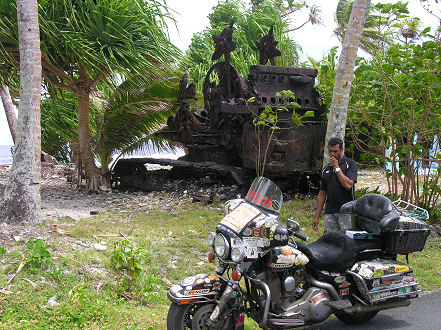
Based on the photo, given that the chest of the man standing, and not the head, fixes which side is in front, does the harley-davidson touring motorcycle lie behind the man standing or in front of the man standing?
in front

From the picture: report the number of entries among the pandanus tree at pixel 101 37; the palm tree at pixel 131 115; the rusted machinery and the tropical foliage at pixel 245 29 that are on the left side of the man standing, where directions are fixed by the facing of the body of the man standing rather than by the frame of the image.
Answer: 0

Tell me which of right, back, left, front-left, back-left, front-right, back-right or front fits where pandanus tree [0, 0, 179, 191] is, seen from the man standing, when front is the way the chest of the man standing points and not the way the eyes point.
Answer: right

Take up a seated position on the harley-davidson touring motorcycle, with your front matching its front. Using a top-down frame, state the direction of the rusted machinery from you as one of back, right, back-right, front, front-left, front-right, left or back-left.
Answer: back-right

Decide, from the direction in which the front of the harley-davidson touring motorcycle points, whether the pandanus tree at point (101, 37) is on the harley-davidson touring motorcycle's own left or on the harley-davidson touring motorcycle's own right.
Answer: on the harley-davidson touring motorcycle's own right

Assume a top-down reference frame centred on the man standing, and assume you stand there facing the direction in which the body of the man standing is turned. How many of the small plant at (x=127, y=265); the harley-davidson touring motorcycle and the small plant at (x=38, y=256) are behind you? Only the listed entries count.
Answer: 0

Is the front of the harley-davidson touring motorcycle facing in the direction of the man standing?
no

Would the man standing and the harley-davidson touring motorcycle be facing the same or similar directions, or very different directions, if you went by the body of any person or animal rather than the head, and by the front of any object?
same or similar directions

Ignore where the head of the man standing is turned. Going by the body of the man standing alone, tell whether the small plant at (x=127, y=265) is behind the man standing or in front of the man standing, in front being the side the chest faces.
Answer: in front

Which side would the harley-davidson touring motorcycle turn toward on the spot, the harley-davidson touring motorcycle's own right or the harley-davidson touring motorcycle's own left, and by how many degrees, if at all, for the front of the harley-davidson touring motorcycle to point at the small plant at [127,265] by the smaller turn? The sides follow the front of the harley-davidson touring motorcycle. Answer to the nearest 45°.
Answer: approximately 45° to the harley-davidson touring motorcycle's own right

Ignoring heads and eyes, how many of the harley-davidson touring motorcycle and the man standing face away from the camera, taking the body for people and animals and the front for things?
0

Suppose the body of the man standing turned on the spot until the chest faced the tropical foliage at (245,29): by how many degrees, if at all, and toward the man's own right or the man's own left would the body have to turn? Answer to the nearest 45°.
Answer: approximately 135° to the man's own right

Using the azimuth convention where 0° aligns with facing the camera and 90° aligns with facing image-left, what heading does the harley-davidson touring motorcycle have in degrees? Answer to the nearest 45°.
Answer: approximately 45°

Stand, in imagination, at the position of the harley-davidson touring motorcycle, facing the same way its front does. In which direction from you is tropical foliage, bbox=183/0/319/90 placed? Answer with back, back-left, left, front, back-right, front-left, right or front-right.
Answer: back-right

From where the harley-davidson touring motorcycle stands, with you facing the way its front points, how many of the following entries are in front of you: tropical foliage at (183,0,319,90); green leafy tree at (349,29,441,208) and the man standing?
0
